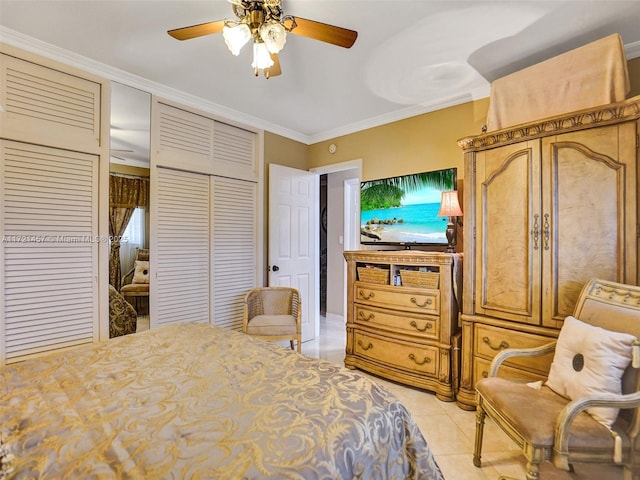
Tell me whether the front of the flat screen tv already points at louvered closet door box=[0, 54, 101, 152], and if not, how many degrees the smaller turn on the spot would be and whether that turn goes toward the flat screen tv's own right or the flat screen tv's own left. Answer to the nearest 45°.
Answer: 0° — it already faces it

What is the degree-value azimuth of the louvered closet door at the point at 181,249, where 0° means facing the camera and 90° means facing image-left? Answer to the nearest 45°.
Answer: approximately 315°

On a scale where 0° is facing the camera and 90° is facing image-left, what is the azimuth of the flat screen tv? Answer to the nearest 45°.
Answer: approximately 45°

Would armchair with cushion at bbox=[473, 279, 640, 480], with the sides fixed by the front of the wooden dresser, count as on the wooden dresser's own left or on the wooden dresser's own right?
on the wooden dresser's own left

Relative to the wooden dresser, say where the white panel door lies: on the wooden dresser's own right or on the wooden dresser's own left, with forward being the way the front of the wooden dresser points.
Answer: on the wooden dresser's own right

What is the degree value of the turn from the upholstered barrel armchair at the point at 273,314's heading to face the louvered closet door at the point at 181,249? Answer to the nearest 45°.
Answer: approximately 90° to its right

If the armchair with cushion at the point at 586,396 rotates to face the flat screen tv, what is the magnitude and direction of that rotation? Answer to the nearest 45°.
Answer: approximately 90° to its right

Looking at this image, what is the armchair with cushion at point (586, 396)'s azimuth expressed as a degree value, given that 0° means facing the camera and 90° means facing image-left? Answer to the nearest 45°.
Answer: approximately 45°
